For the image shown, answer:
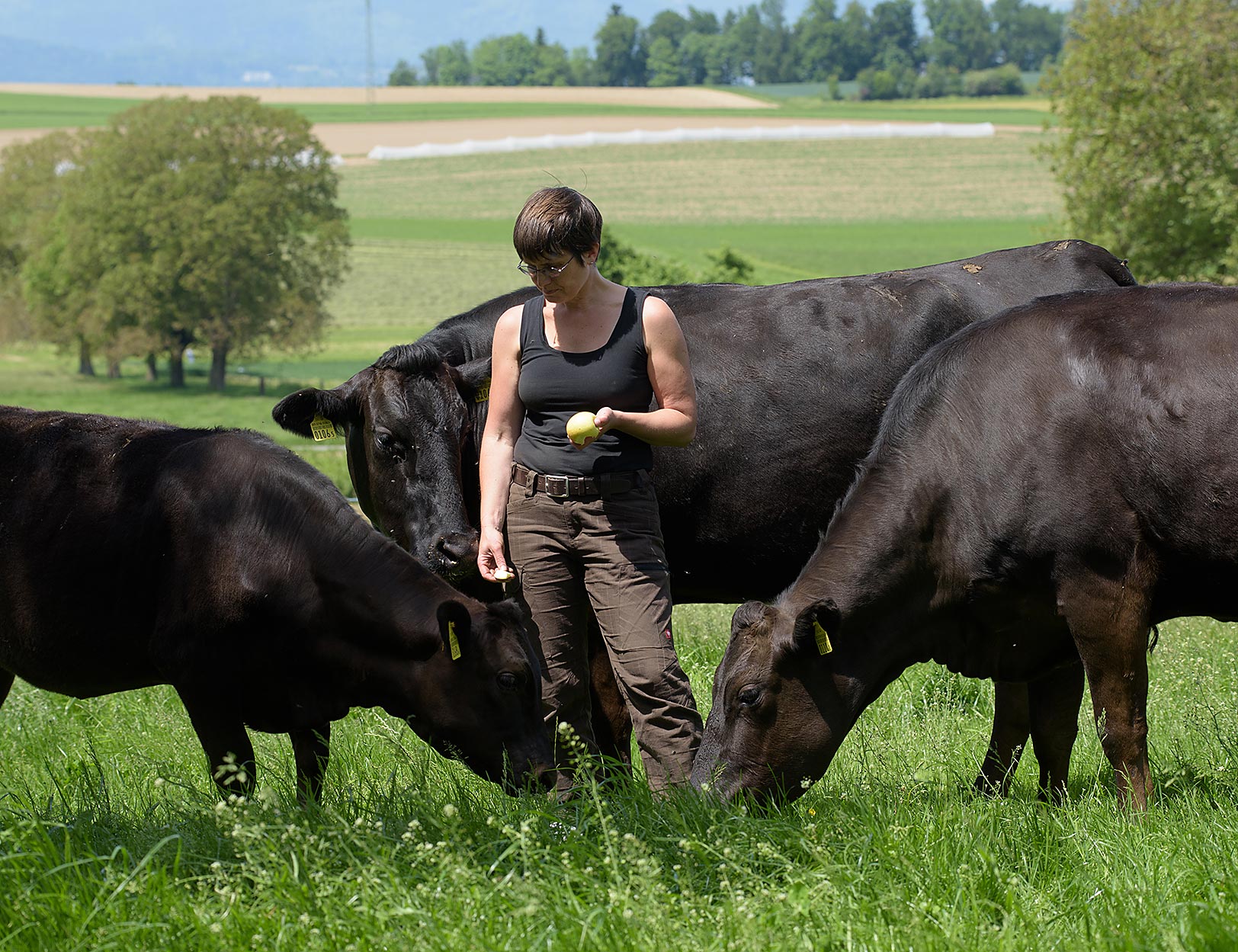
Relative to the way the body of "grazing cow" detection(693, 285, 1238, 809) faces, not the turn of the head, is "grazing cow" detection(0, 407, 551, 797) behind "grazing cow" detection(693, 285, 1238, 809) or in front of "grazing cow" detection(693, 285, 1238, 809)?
in front

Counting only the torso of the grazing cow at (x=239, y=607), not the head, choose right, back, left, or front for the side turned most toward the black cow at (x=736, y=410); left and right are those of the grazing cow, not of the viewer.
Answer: front

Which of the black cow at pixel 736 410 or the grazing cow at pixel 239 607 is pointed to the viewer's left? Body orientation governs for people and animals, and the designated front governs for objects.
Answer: the black cow

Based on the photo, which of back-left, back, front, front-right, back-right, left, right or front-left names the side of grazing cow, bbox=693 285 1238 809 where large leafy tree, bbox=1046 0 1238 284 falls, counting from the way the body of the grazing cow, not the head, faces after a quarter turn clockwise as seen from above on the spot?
front

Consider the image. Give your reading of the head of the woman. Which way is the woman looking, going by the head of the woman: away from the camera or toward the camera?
toward the camera

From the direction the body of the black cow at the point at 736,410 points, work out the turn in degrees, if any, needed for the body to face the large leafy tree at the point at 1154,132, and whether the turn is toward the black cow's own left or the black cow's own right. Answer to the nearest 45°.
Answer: approximately 90° to the black cow's own right

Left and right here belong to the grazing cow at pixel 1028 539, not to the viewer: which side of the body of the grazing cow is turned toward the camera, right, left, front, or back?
left

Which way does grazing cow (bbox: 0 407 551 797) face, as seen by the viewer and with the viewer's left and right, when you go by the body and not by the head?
facing to the right of the viewer

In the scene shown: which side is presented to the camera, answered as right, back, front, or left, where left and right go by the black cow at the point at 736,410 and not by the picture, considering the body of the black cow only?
left

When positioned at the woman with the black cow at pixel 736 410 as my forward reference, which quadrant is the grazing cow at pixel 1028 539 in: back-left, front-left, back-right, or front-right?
front-right

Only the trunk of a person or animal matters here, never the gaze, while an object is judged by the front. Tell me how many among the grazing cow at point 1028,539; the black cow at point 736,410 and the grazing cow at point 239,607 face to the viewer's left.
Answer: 2

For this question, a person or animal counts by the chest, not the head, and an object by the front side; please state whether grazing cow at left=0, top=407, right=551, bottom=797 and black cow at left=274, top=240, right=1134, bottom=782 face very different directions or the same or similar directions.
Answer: very different directions
